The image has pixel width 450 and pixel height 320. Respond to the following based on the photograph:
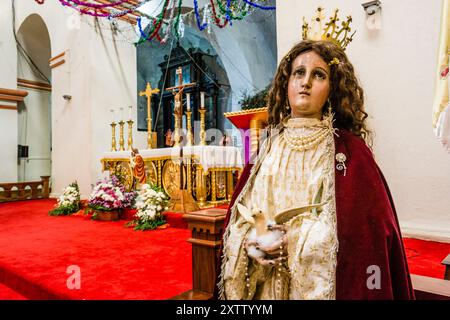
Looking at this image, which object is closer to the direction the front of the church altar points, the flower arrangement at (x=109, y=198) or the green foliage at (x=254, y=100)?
the flower arrangement

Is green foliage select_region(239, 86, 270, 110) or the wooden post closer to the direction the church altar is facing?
the wooden post

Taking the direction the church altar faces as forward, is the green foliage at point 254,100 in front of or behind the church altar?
behind

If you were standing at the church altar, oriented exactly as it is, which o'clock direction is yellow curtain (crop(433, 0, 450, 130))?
The yellow curtain is roughly at 10 o'clock from the church altar.

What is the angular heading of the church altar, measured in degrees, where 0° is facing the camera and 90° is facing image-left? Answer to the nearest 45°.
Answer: approximately 45°

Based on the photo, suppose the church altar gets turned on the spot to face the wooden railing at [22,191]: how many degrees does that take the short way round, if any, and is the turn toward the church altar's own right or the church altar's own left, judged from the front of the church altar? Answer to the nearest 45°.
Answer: approximately 90° to the church altar's own right

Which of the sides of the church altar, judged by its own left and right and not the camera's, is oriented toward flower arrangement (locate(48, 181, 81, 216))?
right

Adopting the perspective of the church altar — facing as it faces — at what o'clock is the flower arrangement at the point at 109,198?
The flower arrangement is roughly at 2 o'clock from the church altar.

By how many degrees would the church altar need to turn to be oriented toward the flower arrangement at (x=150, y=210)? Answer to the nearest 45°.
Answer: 0° — it already faces it
